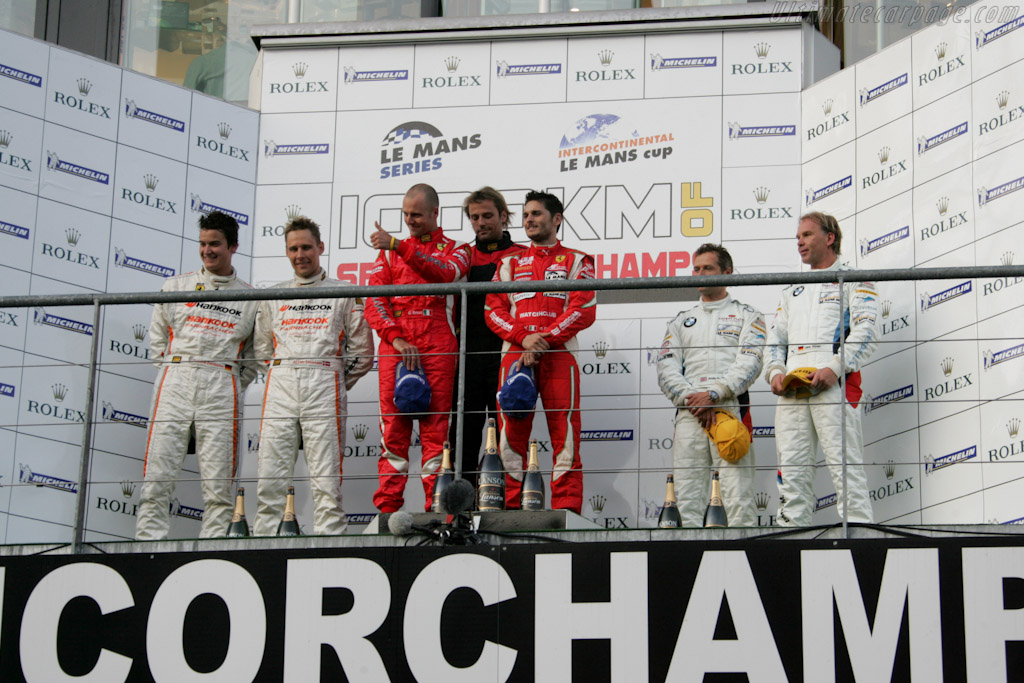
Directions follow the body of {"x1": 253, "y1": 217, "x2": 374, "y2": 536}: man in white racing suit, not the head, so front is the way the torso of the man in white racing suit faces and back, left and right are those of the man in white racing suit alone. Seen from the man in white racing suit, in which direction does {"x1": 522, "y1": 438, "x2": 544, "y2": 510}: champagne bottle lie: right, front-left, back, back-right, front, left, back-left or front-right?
front-left

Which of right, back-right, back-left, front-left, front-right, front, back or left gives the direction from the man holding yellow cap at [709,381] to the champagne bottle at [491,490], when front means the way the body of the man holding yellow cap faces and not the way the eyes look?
front-right

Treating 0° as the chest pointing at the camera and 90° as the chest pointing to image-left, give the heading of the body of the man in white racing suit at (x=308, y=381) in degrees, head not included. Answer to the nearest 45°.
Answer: approximately 0°

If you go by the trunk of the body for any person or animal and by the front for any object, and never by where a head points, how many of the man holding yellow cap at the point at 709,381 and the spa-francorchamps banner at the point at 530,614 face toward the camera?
2

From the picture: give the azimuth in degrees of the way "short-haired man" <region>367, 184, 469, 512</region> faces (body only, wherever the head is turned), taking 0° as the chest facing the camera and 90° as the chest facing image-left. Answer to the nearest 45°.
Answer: approximately 0°

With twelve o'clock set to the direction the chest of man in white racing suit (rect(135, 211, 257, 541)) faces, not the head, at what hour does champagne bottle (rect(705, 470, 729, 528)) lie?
The champagne bottle is roughly at 10 o'clock from the man in white racing suit.

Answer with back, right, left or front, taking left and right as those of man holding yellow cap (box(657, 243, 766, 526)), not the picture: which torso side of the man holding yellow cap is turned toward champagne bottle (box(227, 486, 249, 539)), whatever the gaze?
right
